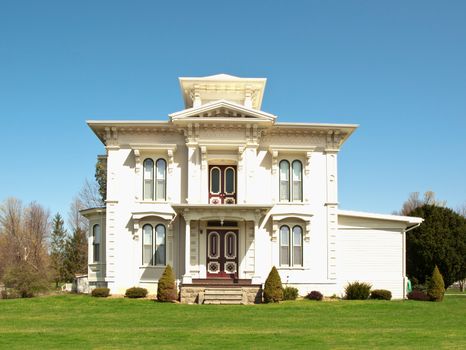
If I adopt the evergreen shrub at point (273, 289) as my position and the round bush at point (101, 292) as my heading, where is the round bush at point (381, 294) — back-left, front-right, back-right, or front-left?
back-right

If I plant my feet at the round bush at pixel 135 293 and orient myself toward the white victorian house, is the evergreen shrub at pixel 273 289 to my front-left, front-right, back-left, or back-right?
front-right

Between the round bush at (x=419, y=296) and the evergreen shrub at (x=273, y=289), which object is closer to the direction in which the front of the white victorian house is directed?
the evergreen shrub

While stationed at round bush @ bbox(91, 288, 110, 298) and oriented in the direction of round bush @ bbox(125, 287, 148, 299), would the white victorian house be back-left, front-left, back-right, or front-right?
front-left

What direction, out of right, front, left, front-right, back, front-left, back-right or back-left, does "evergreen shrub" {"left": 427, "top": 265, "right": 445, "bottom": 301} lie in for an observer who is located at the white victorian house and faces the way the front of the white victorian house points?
left

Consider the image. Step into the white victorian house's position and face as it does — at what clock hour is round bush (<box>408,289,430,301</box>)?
The round bush is roughly at 9 o'clock from the white victorian house.

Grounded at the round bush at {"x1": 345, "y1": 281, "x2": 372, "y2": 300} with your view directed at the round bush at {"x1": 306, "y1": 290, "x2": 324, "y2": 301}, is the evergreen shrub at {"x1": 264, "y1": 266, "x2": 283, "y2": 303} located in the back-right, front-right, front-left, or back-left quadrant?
front-left

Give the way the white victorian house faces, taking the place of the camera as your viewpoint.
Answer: facing the viewer

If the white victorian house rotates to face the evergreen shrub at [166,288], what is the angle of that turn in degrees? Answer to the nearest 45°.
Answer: approximately 45° to its right

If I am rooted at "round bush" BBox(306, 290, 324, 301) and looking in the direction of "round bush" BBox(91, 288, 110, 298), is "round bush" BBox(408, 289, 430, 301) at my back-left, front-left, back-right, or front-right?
back-right
